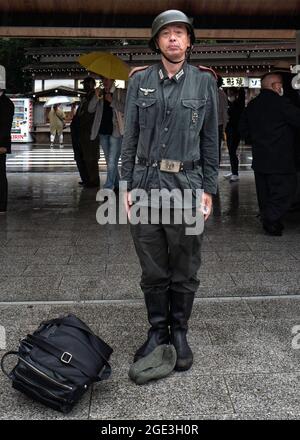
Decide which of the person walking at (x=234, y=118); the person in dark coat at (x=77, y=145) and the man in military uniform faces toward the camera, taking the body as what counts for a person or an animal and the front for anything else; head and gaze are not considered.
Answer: the man in military uniform

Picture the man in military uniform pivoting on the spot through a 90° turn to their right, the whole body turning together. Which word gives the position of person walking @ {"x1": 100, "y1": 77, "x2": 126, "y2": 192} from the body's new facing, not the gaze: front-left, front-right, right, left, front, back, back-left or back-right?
right

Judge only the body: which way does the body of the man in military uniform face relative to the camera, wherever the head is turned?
toward the camera
